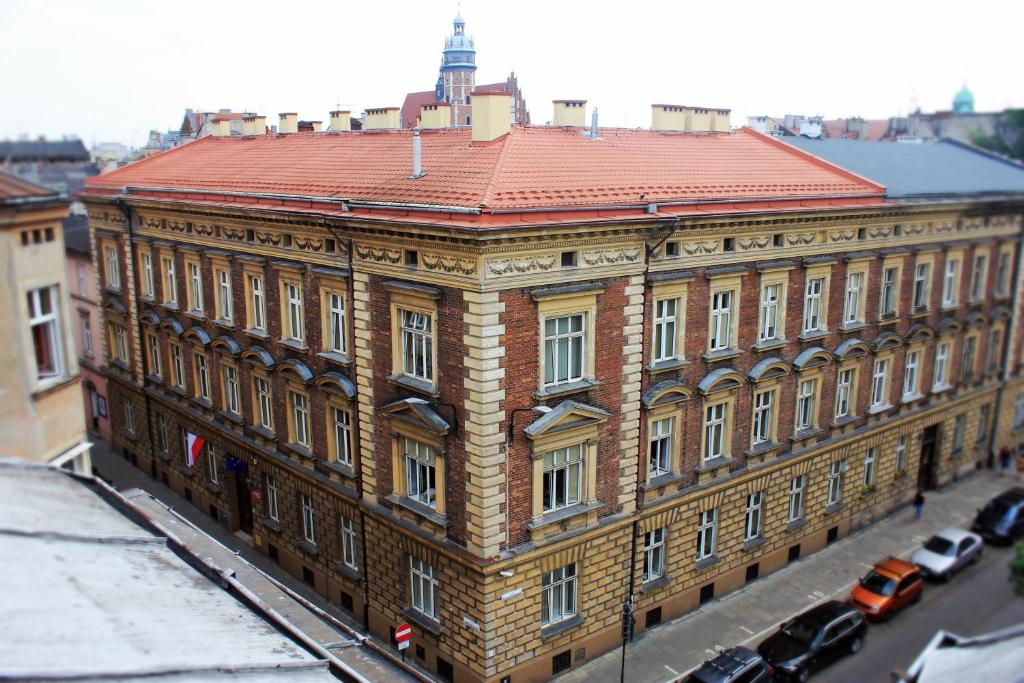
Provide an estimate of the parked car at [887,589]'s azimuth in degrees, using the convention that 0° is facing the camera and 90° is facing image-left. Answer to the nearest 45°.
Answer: approximately 45°

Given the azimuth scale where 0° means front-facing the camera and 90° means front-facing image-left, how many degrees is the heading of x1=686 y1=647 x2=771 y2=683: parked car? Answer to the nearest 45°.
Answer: approximately 45°

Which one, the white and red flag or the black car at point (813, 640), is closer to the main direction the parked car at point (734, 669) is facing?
the white and red flag

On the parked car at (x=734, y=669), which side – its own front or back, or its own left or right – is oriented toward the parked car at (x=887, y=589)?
back

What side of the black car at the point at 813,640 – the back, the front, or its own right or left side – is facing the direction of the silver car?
back

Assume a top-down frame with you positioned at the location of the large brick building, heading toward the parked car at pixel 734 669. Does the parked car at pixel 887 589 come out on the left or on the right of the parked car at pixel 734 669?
left
